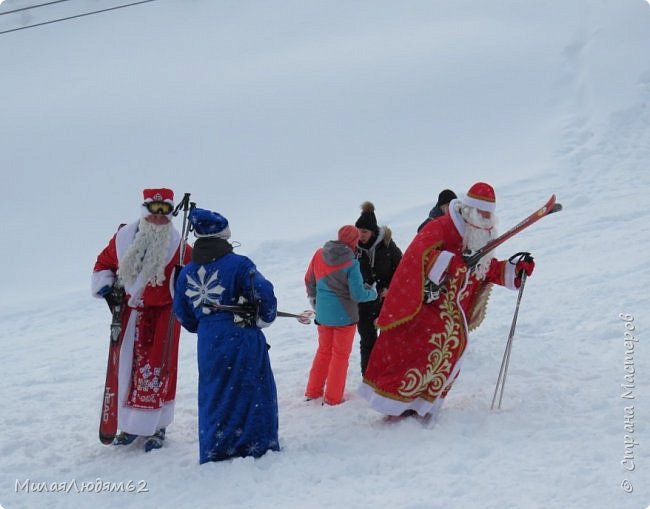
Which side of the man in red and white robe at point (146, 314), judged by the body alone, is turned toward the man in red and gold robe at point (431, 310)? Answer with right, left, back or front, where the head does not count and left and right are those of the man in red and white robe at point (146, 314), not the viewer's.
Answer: left

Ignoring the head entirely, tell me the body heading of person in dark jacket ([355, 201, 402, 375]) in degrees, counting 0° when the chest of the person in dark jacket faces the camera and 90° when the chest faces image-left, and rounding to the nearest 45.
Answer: approximately 45°

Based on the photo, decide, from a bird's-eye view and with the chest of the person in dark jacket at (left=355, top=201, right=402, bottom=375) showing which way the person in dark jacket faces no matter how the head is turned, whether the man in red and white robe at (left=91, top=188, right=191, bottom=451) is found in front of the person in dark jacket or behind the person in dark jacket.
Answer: in front

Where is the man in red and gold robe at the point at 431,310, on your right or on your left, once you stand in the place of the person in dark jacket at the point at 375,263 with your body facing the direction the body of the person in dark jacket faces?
on your left

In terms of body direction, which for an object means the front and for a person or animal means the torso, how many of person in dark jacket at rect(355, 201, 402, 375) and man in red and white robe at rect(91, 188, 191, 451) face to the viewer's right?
0

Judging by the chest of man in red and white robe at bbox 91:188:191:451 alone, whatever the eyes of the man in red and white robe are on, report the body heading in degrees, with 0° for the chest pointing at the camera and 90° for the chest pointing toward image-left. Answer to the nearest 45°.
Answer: approximately 0°

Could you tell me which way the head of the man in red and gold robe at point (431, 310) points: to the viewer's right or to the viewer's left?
to the viewer's right

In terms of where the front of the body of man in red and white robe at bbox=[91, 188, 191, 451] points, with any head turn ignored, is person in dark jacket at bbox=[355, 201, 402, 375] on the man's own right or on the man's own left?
on the man's own left
